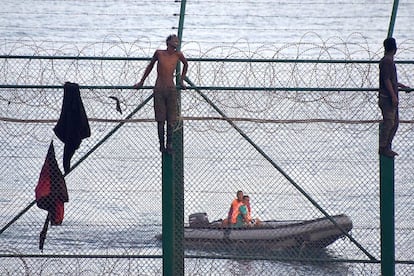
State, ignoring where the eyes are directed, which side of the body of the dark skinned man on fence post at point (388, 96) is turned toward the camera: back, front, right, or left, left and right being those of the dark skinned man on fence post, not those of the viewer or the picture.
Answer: right

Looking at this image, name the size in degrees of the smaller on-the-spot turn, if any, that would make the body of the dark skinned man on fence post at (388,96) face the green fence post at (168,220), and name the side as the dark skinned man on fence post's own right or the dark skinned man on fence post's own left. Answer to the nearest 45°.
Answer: approximately 180°

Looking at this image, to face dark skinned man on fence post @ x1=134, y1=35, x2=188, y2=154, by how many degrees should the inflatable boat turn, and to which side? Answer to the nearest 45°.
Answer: approximately 135° to its right

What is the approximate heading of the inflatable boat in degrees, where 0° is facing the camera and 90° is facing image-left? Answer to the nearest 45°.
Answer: approximately 270°

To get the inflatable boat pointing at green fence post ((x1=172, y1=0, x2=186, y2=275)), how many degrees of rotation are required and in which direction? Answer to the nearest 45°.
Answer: approximately 135° to its right

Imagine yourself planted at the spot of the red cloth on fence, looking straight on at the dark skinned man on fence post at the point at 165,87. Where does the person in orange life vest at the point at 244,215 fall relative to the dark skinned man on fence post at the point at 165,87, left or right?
left

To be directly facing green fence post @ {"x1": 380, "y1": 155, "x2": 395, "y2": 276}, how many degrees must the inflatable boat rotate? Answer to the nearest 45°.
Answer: approximately 45° to its right
